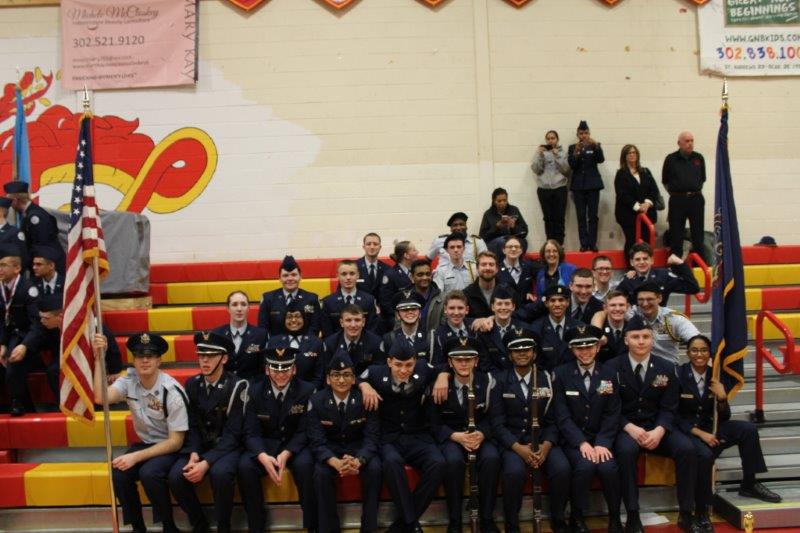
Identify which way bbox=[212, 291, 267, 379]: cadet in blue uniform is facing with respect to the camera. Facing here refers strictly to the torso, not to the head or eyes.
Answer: toward the camera

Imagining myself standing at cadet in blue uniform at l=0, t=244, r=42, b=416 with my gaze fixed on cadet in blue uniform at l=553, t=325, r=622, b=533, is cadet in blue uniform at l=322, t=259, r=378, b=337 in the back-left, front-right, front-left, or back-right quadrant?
front-left

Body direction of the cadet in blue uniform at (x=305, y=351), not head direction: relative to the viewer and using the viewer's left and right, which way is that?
facing the viewer

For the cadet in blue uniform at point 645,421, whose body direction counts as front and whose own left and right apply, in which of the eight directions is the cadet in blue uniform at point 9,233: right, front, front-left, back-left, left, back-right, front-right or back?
right

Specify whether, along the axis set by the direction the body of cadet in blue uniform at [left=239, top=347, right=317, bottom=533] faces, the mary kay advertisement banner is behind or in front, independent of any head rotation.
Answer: behind

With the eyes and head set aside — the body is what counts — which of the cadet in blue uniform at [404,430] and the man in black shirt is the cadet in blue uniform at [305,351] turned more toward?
the cadet in blue uniform

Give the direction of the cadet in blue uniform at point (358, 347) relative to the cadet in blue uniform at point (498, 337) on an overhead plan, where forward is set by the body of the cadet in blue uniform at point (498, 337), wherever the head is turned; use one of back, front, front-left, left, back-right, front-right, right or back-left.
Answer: right

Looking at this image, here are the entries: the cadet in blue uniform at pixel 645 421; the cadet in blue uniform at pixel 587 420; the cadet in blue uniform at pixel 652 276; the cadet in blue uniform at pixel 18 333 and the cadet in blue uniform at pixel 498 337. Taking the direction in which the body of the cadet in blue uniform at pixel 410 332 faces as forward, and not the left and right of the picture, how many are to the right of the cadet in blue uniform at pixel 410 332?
1

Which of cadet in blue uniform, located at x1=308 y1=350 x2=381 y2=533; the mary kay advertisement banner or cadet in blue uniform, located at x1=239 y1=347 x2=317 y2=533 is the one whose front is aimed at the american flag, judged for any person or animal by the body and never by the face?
the mary kay advertisement banner

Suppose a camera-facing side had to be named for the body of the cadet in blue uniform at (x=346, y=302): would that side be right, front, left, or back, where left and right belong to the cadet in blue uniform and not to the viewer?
front

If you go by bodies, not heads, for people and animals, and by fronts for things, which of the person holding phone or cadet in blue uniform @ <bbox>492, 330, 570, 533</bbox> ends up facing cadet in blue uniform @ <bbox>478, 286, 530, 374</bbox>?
the person holding phone

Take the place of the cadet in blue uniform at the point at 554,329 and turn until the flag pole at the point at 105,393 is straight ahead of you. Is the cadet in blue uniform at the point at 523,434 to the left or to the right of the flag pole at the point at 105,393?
left

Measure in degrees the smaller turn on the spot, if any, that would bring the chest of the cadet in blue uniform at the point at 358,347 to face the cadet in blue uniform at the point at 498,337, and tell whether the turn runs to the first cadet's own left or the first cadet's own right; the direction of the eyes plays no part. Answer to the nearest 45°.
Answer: approximately 90° to the first cadet's own left

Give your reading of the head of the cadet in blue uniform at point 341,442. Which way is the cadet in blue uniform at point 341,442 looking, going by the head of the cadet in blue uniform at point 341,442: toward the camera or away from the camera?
toward the camera

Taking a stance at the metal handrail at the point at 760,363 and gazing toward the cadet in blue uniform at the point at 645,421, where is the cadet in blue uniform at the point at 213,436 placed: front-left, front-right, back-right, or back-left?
front-right
